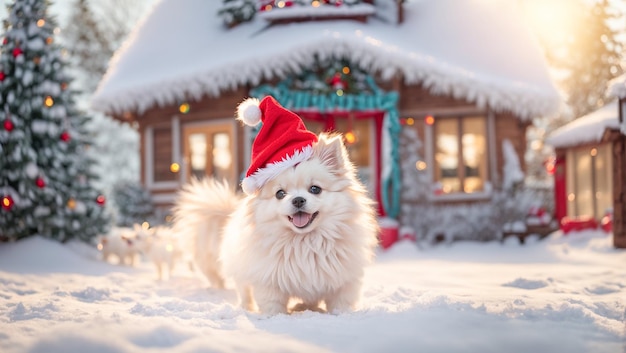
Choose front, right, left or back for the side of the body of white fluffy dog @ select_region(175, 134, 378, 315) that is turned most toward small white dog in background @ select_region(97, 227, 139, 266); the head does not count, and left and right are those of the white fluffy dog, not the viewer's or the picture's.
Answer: back

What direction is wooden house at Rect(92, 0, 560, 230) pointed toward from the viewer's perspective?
toward the camera

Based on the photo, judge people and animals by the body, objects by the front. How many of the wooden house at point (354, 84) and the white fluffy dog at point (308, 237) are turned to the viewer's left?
0

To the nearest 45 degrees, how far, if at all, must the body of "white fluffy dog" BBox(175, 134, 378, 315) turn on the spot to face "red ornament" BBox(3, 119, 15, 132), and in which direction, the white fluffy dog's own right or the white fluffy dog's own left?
approximately 180°

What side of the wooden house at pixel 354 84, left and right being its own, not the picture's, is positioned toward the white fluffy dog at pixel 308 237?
front

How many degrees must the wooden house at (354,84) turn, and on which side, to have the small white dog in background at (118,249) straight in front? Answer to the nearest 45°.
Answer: approximately 45° to its right

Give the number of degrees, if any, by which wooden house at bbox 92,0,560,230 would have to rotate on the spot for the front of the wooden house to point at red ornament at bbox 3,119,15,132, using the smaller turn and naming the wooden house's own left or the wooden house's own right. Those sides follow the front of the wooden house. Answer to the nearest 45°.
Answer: approximately 45° to the wooden house's own right

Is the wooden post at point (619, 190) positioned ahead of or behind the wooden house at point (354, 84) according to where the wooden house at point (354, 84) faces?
ahead

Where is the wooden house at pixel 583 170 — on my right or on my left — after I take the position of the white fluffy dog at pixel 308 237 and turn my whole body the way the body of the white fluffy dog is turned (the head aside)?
on my left

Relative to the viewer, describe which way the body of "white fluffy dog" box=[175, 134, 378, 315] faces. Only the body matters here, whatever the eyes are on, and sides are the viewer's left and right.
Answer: facing the viewer and to the right of the viewer

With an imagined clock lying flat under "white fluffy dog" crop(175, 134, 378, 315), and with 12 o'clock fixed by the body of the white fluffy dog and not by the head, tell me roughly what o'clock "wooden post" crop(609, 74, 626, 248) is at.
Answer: The wooden post is roughly at 9 o'clock from the white fluffy dog.

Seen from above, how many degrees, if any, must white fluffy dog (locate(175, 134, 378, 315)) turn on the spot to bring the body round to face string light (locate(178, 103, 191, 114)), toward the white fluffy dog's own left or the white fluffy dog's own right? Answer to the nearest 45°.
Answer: approximately 135° to the white fluffy dog's own left

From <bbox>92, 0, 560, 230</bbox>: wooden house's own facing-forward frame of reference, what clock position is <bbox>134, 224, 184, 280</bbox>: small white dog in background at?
The small white dog in background is roughly at 1 o'clock from the wooden house.
